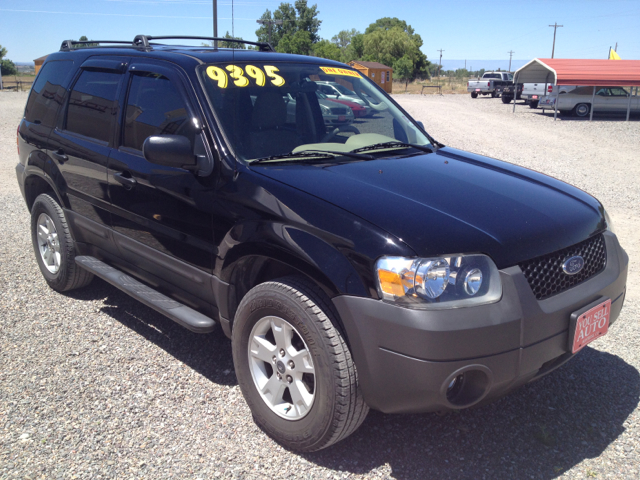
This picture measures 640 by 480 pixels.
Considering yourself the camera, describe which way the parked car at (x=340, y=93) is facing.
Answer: facing the viewer and to the right of the viewer

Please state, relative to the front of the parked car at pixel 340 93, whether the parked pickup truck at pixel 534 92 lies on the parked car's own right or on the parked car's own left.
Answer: on the parked car's own left

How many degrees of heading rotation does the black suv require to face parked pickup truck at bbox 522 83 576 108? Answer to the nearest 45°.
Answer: approximately 135° to its left

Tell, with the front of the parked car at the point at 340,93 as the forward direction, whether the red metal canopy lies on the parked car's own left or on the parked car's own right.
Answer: on the parked car's own left

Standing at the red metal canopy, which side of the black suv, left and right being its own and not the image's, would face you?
left

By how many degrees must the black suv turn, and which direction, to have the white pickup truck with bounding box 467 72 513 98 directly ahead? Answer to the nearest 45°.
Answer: approximately 135° to its left
